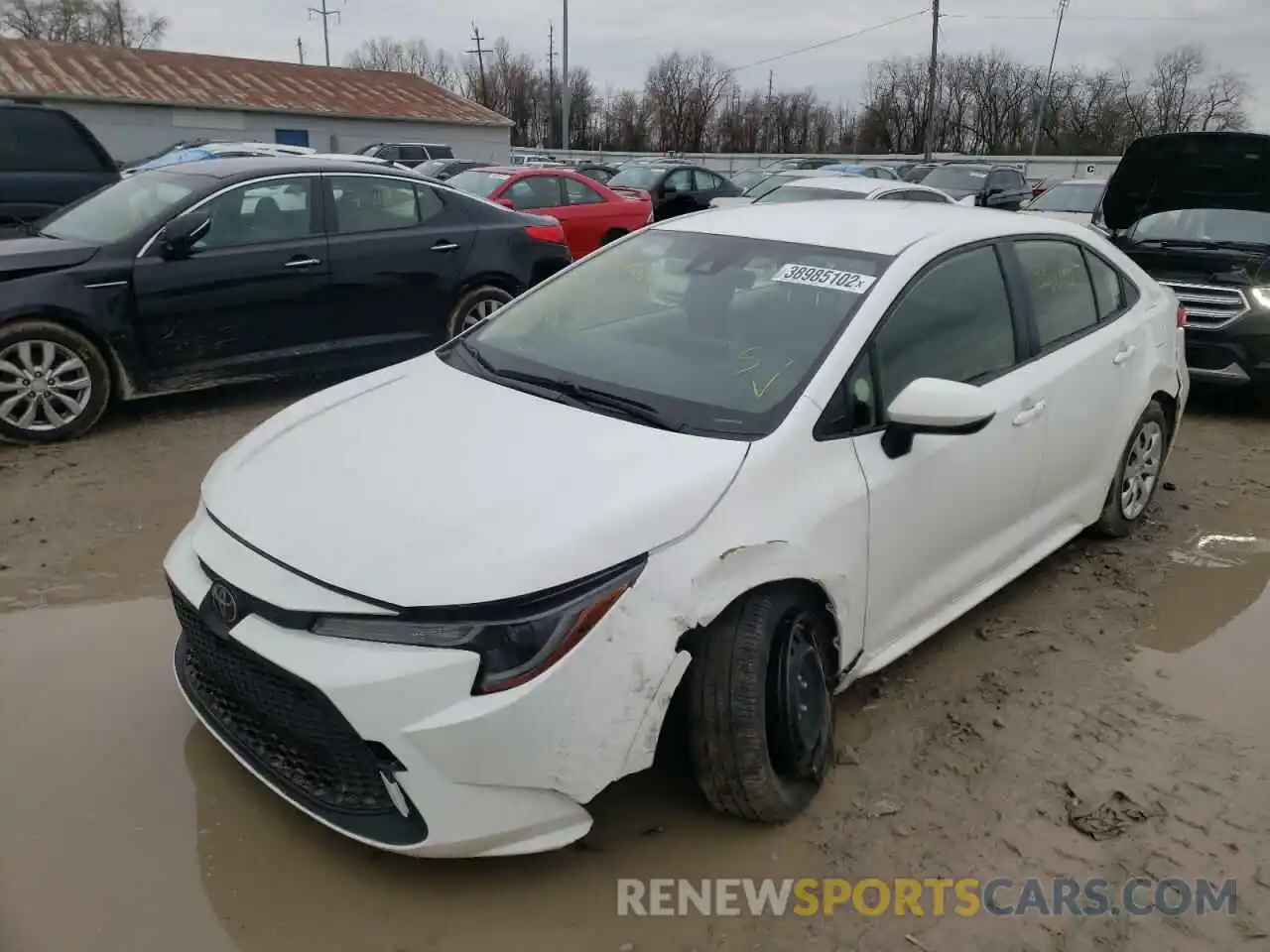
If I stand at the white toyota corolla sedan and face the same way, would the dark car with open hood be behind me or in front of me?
behind

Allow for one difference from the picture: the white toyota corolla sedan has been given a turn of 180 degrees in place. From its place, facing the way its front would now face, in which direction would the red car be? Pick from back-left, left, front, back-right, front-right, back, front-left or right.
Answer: front-left

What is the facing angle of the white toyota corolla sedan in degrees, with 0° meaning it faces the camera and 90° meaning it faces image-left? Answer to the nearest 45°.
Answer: approximately 45°

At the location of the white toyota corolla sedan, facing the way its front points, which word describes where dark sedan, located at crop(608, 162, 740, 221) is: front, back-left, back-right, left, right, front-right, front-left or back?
back-right
